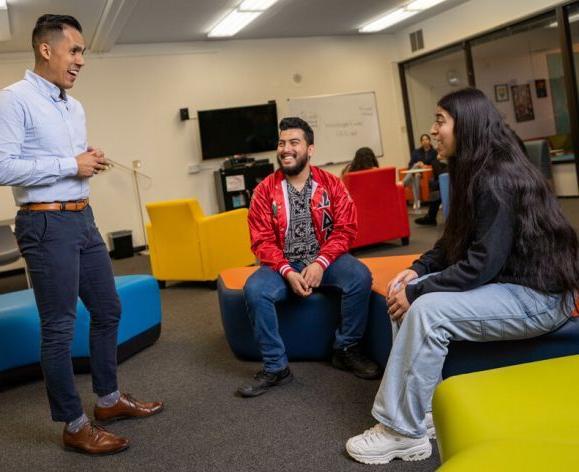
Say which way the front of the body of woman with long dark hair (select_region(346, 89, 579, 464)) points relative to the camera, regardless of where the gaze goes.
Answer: to the viewer's left

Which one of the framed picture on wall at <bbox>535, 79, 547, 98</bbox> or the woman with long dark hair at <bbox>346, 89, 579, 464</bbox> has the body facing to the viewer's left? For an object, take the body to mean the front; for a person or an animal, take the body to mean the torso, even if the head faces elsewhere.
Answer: the woman with long dark hair

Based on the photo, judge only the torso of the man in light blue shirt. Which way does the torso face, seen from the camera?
to the viewer's right

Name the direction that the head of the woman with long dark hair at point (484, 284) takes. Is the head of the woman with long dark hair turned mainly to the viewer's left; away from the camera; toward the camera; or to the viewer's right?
to the viewer's left

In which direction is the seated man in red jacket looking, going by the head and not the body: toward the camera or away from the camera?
toward the camera

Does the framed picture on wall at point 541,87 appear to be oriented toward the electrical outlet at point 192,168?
no

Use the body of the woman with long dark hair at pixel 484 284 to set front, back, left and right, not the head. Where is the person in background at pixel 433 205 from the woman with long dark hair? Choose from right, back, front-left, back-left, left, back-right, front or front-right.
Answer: right

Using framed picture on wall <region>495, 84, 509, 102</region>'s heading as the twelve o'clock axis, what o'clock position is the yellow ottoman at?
The yellow ottoman is roughly at 12 o'clock from the framed picture on wall.

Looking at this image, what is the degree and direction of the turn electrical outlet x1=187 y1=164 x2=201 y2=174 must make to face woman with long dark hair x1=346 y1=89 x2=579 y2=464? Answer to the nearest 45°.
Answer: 0° — it already faces them

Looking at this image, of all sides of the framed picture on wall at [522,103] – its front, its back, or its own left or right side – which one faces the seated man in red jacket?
front

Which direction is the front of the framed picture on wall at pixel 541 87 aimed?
toward the camera

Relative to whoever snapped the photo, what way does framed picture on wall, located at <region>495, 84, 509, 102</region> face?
facing the viewer

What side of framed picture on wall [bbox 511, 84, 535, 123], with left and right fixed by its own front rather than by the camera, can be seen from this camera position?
front

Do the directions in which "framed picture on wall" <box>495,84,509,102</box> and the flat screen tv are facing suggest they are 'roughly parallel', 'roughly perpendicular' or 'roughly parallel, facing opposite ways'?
roughly parallel
